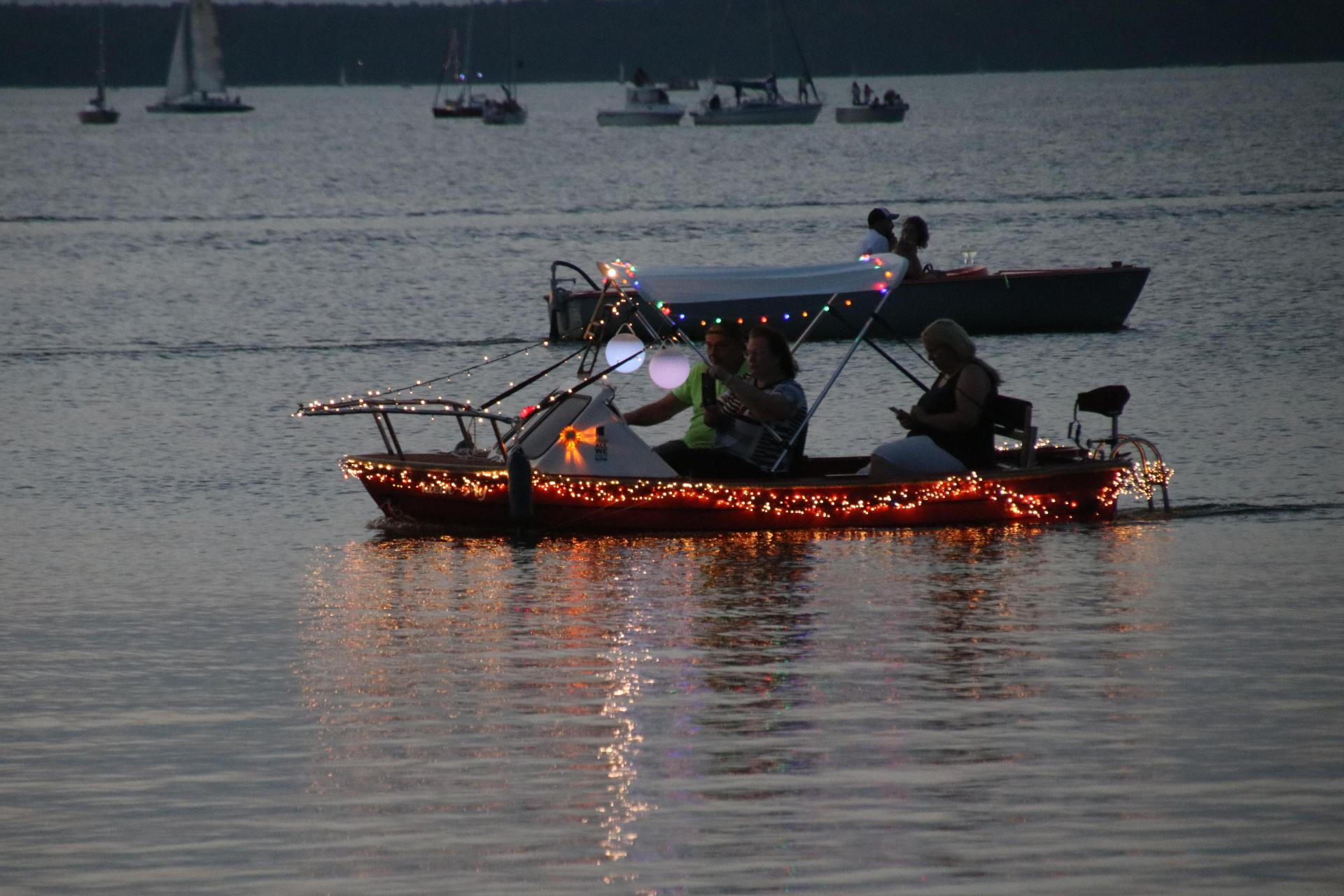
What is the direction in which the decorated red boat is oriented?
to the viewer's left

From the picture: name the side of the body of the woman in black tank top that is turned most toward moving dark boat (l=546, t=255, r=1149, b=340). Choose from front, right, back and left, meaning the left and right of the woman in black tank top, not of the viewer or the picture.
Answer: right

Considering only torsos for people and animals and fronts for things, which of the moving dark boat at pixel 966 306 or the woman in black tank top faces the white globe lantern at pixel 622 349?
the woman in black tank top

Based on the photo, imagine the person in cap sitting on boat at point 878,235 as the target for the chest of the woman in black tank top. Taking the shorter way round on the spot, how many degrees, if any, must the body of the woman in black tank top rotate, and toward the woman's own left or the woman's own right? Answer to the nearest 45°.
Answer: approximately 90° to the woman's own right

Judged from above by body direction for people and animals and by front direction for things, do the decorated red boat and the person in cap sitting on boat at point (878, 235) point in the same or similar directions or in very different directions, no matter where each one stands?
very different directions

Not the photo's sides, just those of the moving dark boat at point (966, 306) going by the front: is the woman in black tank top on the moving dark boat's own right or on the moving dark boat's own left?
on the moving dark boat's own right

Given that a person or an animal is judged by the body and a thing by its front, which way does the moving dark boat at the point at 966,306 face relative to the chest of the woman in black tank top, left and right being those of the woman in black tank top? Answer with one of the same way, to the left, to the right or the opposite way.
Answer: the opposite way

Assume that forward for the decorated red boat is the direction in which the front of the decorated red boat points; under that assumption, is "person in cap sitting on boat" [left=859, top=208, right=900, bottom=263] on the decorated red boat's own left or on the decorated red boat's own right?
on the decorated red boat's own right

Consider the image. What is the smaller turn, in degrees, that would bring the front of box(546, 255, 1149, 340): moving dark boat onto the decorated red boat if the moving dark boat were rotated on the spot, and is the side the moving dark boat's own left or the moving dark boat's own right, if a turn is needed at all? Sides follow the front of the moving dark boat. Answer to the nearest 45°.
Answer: approximately 90° to the moving dark boat's own right

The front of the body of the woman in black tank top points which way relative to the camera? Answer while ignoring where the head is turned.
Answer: to the viewer's left

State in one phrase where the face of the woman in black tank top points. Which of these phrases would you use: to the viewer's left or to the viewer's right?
to the viewer's left

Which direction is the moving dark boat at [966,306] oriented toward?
to the viewer's right

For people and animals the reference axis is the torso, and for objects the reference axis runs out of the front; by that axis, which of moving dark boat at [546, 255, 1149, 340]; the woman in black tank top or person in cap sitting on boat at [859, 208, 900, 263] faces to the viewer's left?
the woman in black tank top
